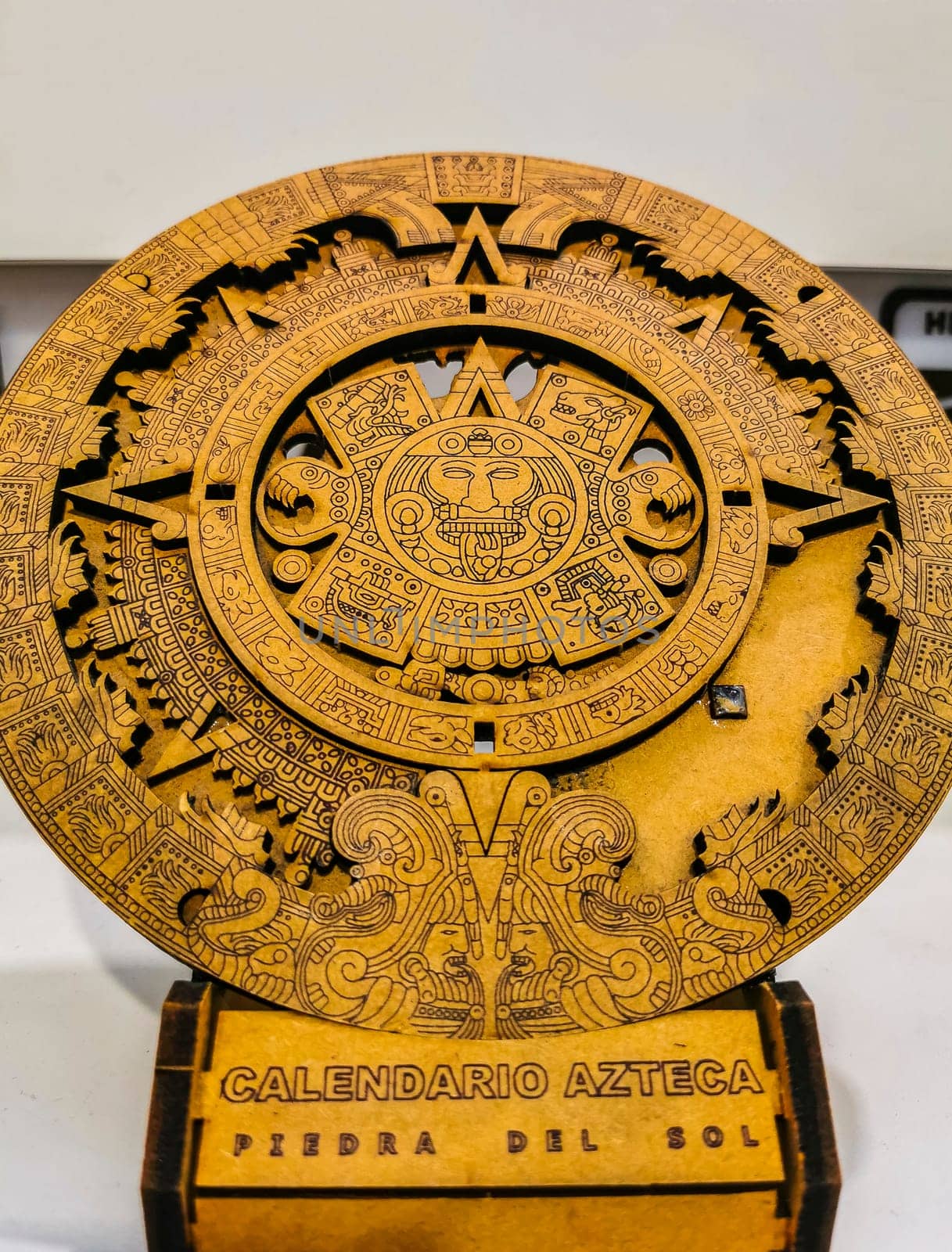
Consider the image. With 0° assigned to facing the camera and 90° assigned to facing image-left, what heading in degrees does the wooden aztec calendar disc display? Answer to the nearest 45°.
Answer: approximately 0°
